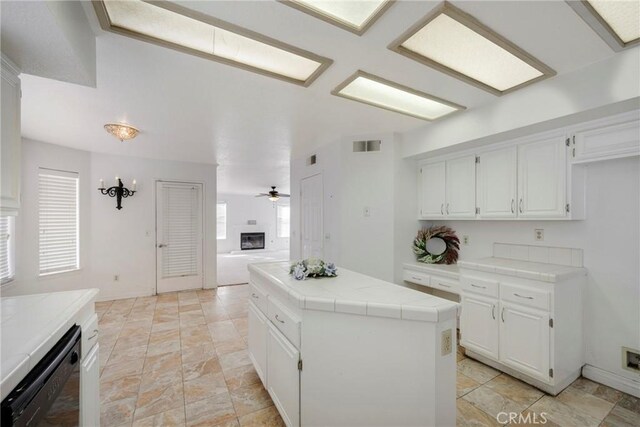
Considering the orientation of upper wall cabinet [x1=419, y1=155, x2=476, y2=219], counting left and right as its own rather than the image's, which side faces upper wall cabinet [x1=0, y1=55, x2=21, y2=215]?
front

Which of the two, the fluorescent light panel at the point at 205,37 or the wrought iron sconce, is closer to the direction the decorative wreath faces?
the fluorescent light panel

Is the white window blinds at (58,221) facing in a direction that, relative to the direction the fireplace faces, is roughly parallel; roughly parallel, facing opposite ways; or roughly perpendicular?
roughly perpendicular

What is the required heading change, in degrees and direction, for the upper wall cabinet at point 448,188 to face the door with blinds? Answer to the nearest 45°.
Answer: approximately 45° to its right

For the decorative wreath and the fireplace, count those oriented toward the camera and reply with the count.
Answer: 2

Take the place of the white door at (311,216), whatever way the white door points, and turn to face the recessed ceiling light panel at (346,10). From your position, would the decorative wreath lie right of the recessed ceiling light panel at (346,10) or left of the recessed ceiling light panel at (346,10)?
left

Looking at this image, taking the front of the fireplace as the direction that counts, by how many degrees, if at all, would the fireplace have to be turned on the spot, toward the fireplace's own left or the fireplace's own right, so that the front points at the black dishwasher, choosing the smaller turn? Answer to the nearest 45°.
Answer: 0° — it already faces it

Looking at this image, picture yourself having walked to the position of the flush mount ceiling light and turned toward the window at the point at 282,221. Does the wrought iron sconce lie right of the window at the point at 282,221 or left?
left

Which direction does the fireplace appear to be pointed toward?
toward the camera

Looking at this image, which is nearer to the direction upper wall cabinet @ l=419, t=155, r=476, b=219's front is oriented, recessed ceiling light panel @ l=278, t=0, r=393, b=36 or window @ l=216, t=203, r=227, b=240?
the recessed ceiling light panel

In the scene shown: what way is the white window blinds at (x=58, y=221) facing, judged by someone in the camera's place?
facing the viewer and to the right of the viewer

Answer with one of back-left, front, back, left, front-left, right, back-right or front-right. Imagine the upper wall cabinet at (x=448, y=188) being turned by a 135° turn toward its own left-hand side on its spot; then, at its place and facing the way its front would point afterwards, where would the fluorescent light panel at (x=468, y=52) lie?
right

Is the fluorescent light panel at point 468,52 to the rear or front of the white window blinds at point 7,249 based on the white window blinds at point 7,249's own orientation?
to the front

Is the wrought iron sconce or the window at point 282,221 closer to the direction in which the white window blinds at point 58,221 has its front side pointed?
the wrought iron sconce
